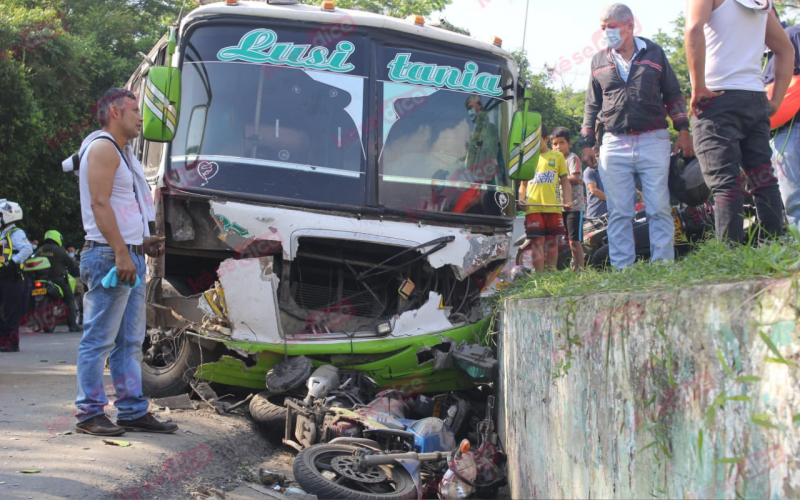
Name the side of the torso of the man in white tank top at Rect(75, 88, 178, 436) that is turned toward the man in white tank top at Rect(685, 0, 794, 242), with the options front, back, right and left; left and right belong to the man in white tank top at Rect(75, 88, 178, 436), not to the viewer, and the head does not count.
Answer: front

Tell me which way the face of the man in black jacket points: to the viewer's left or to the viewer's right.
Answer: to the viewer's left

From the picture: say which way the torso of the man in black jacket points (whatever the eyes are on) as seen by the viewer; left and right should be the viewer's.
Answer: facing the viewer and to the left of the viewer

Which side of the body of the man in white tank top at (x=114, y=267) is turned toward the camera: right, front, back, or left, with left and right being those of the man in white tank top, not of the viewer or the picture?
right

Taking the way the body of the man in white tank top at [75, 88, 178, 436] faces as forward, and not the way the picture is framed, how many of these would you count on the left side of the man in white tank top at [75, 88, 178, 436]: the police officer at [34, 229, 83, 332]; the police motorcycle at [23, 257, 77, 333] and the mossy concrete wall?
2

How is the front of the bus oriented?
toward the camera

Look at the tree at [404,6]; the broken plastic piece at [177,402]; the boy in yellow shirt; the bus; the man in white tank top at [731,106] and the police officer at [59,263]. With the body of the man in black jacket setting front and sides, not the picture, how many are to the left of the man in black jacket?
1

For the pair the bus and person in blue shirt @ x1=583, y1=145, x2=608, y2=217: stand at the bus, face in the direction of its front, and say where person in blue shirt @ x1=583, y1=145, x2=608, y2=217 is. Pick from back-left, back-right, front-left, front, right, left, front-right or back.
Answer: back-left

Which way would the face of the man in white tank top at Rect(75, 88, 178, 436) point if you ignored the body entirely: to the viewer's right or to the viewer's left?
to the viewer's right

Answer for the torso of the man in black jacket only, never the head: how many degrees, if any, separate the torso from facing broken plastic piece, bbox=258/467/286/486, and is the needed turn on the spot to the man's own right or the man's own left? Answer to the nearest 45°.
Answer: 0° — they already face it

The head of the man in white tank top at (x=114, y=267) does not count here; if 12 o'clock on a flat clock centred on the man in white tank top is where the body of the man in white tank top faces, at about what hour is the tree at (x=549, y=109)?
The tree is roughly at 10 o'clock from the man in white tank top.

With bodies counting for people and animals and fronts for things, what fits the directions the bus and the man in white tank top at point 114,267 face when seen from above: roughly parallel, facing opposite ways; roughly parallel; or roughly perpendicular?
roughly perpendicular

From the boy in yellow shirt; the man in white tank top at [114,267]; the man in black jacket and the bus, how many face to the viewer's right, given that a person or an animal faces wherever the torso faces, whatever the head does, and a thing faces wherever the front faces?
1

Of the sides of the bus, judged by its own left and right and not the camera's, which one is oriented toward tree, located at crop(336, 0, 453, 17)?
back

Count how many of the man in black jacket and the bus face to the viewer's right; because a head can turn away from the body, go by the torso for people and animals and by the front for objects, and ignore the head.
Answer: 0
